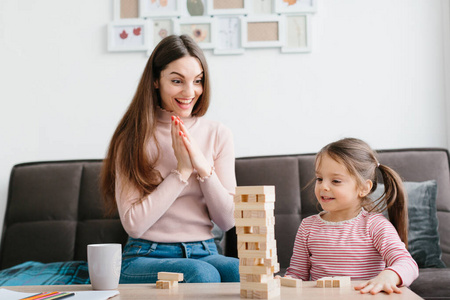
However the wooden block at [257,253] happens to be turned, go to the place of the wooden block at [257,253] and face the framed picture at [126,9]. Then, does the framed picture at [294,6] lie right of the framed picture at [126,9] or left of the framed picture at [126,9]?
right

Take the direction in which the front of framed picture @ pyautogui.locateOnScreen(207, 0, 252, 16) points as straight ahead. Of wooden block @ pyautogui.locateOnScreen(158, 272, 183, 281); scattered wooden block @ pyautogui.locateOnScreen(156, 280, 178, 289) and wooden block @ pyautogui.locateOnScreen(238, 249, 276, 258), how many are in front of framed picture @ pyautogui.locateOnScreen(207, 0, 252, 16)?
3

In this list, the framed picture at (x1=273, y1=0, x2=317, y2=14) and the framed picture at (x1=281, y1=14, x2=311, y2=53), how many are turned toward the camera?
2

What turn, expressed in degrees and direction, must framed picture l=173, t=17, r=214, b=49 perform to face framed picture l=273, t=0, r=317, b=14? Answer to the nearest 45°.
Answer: approximately 90° to its left

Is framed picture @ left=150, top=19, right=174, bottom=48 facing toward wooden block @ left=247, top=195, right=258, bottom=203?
yes
